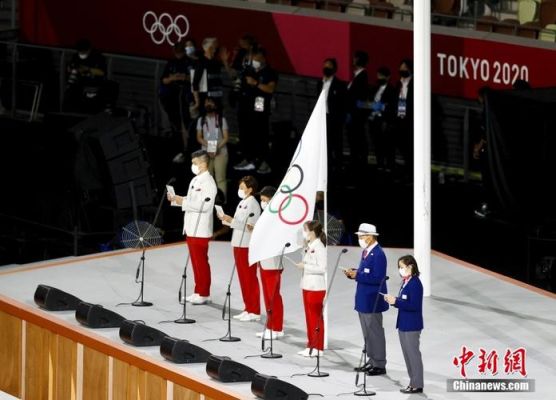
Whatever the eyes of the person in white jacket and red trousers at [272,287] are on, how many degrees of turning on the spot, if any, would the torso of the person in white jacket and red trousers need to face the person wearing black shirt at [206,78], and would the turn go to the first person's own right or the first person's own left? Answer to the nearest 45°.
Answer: approximately 135° to the first person's own right

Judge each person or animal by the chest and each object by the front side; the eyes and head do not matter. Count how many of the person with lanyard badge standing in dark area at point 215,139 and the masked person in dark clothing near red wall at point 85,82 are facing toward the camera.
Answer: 2

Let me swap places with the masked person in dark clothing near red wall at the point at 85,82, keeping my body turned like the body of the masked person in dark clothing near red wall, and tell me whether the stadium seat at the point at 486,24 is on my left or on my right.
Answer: on my left

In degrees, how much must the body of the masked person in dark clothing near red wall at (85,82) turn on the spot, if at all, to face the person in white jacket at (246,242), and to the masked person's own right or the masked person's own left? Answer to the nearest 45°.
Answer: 0° — they already face them

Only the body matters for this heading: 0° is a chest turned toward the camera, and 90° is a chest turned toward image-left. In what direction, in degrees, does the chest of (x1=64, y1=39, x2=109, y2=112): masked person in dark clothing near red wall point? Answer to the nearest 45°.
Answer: approximately 0°

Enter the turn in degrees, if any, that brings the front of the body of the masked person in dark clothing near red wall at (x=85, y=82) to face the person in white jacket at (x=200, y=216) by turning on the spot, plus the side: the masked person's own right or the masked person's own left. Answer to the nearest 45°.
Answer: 0° — they already face them
